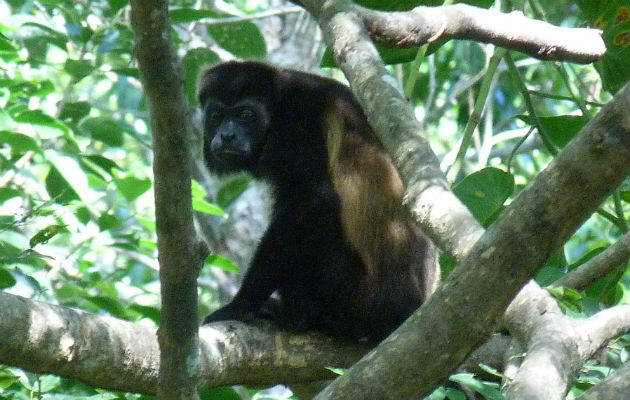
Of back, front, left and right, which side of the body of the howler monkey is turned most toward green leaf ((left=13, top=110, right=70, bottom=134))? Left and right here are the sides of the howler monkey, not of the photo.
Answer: front

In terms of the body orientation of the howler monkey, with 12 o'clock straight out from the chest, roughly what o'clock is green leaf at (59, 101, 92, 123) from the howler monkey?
The green leaf is roughly at 1 o'clock from the howler monkey.

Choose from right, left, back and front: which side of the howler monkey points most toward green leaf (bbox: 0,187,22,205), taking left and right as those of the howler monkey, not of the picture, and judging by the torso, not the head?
front

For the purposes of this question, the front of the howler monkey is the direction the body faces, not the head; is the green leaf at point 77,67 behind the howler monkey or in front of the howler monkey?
in front

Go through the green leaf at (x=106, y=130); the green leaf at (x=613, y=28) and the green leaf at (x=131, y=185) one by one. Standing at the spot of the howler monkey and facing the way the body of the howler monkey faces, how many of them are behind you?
1

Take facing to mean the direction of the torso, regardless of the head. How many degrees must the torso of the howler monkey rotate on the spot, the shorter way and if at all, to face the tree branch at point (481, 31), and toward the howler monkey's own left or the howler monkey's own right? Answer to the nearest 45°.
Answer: approximately 135° to the howler monkey's own left

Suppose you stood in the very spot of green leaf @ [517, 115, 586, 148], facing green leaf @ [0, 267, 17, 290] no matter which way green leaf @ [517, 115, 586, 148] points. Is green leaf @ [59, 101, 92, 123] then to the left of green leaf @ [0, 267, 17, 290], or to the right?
right

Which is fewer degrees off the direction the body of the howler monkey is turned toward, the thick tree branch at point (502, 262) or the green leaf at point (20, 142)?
the green leaf

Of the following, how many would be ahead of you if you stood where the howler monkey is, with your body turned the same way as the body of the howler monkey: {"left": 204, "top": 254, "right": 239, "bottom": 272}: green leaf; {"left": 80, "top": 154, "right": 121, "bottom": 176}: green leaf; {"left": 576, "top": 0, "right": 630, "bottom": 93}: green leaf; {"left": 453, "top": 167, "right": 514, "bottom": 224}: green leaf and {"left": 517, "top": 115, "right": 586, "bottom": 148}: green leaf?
2

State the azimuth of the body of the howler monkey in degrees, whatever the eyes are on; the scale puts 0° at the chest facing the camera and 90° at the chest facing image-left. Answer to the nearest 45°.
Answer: approximately 90°

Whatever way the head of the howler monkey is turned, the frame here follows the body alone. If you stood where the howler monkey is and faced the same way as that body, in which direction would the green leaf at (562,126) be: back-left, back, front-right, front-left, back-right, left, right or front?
back
